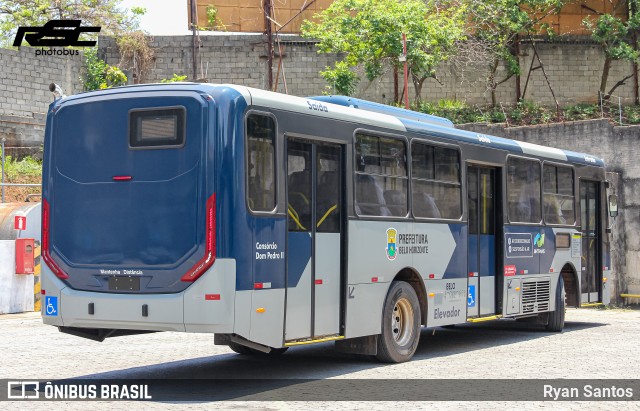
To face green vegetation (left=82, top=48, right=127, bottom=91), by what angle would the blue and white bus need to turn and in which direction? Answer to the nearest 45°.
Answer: approximately 45° to its left

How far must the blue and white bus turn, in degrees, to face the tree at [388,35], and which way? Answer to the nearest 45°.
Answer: approximately 45° to its left

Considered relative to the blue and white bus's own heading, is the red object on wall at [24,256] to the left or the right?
on its left

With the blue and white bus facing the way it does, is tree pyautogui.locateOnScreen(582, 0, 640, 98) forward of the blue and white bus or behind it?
forward

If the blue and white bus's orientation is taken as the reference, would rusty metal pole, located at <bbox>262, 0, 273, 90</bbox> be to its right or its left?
on its left

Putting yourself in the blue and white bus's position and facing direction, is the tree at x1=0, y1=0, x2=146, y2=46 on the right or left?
on its left

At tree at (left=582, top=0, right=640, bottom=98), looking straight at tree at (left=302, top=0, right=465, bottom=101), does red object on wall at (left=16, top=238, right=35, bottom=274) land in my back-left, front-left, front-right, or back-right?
front-left

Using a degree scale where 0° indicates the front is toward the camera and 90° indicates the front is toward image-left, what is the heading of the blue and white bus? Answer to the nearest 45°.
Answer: approximately 225°

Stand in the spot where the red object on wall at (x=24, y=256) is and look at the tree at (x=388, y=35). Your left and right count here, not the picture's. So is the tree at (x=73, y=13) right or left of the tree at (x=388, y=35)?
left

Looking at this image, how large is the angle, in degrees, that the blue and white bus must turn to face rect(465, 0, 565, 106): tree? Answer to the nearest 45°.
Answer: approximately 45° to its left

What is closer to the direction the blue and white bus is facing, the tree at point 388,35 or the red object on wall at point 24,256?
the tree
